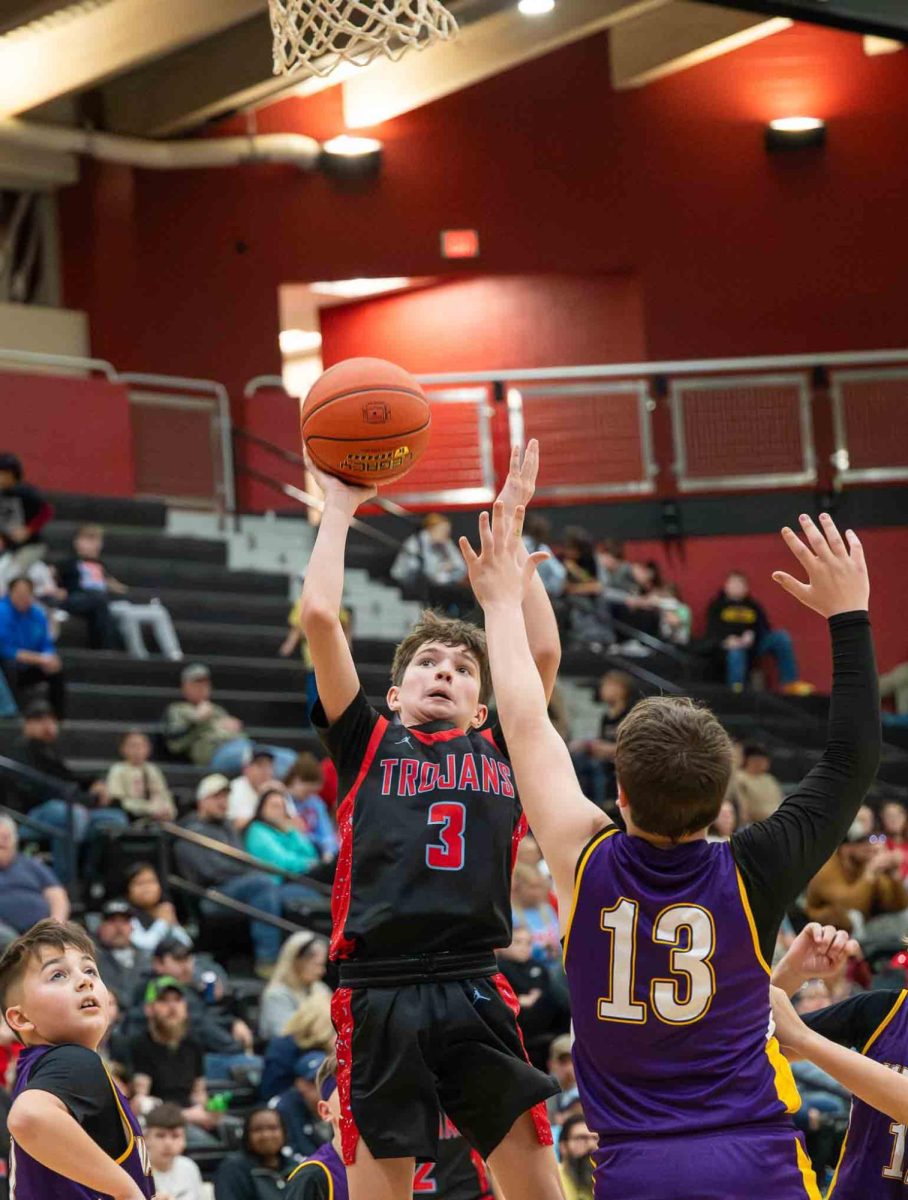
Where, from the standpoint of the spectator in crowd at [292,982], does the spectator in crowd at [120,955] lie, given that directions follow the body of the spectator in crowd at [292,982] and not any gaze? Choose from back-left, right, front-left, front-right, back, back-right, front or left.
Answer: back-right

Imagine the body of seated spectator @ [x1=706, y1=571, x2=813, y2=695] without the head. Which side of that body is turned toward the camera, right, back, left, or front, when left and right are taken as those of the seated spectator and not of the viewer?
front

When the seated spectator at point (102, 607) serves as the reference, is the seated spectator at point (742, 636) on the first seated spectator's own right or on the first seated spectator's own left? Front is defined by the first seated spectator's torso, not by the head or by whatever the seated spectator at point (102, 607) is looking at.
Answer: on the first seated spectator's own left

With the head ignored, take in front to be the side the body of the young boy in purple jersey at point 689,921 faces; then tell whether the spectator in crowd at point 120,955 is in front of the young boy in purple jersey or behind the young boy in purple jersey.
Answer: in front

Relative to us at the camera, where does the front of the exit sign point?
facing the viewer

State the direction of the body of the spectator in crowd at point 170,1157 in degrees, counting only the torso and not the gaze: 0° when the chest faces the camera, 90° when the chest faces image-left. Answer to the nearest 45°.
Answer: approximately 0°

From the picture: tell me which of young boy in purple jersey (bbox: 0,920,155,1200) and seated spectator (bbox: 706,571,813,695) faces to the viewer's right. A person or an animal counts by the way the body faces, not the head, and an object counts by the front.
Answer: the young boy in purple jersey

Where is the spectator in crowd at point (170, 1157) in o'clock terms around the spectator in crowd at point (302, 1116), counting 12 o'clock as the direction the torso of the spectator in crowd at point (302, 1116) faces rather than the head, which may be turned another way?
the spectator in crowd at point (170, 1157) is roughly at 3 o'clock from the spectator in crowd at point (302, 1116).

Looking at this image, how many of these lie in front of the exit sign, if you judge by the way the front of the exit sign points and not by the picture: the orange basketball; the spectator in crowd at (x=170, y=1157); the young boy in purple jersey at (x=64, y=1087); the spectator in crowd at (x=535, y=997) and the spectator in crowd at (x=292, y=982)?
5

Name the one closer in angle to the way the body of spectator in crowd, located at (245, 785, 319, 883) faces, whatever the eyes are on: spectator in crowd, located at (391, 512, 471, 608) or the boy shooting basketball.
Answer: the boy shooting basketball

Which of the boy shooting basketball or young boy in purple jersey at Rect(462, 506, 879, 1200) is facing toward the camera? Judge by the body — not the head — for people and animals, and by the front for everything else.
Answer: the boy shooting basketball

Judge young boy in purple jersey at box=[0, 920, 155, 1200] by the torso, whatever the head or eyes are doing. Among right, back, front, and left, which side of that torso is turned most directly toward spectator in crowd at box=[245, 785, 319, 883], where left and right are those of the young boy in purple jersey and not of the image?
left

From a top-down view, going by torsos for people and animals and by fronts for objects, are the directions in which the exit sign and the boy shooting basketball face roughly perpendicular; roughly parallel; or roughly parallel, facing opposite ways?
roughly parallel

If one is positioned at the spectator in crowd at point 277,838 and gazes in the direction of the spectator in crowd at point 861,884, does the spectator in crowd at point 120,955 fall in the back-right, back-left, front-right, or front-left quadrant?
back-right

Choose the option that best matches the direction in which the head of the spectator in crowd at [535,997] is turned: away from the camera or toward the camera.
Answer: toward the camera

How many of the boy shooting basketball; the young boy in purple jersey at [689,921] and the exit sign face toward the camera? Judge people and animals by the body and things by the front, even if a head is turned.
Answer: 2

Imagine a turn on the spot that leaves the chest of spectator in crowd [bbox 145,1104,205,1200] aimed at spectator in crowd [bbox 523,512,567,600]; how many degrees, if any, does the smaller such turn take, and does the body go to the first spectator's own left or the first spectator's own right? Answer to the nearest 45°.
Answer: approximately 135° to the first spectator's own left

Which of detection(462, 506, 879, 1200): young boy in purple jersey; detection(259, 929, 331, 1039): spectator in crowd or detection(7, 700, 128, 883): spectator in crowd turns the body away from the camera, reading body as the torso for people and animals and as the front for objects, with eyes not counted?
the young boy in purple jersey

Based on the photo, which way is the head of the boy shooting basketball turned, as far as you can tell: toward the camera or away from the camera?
toward the camera
